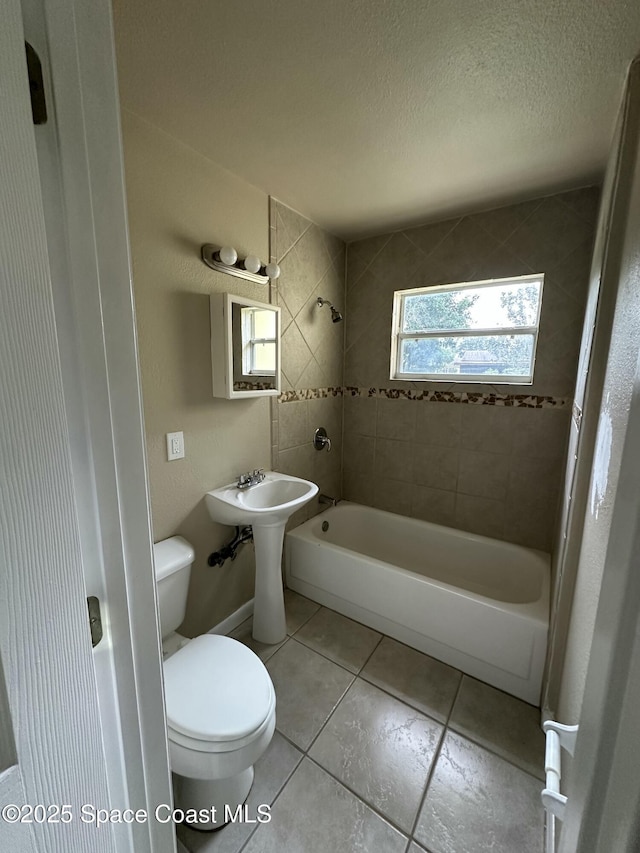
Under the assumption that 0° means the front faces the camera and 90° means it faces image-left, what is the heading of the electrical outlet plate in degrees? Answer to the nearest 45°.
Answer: approximately 315°

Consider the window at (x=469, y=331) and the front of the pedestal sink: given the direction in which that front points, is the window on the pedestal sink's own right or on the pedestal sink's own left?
on the pedestal sink's own left

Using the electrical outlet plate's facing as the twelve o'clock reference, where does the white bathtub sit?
The white bathtub is roughly at 11 o'clock from the electrical outlet plate.

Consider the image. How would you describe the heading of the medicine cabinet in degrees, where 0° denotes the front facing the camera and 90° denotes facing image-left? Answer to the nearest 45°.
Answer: approximately 315°
